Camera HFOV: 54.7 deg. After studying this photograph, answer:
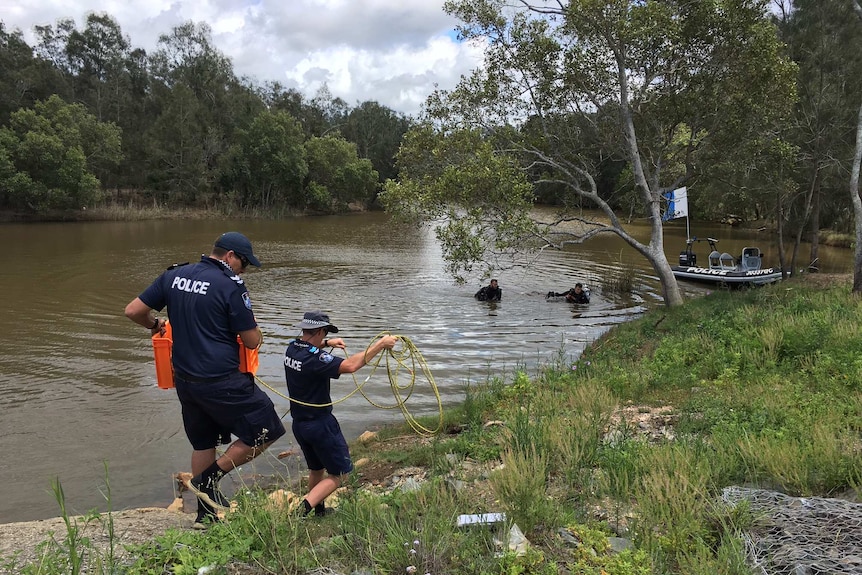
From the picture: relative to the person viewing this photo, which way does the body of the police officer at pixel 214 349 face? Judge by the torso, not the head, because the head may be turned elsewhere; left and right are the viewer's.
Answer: facing away from the viewer and to the right of the viewer

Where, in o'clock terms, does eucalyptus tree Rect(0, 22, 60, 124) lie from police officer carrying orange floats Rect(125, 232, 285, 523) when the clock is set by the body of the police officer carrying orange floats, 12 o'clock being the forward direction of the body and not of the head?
The eucalyptus tree is roughly at 10 o'clock from the police officer carrying orange floats.

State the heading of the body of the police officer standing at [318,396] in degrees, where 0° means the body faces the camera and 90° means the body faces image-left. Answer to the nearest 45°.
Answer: approximately 225°

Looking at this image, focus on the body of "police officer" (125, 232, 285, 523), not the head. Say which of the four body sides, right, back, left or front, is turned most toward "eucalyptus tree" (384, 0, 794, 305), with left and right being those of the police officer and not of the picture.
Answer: front

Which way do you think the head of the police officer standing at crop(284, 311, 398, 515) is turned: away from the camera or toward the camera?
away from the camera

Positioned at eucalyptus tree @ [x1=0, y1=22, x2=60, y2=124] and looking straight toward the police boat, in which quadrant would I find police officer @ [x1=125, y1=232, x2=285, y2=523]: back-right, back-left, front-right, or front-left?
front-right

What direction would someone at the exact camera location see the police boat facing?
facing to the right of the viewer

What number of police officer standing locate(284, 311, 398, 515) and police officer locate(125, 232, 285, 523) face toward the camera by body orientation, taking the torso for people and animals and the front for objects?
0

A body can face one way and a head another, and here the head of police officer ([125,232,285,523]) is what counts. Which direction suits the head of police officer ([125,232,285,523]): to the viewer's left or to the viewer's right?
to the viewer's right

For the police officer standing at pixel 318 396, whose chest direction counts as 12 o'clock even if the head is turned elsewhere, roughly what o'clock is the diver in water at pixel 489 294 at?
The diver in water is roughly at 11 o'clock from the police officer standing.

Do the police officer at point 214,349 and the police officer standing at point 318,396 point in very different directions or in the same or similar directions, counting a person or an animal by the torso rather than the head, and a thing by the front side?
same or similar directions
